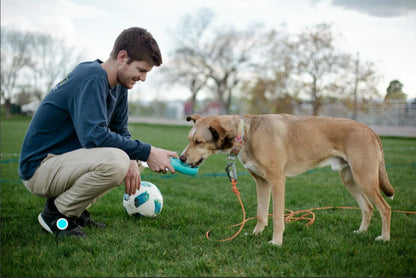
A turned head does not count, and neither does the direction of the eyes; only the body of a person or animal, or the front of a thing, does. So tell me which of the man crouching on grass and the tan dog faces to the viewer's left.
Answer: the tan dog

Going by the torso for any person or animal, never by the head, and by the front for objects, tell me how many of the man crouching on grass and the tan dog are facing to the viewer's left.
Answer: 1

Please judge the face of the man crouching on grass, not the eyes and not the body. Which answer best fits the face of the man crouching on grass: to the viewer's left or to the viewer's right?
to the viewer's right

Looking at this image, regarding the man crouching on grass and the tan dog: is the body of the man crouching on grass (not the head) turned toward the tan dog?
yes

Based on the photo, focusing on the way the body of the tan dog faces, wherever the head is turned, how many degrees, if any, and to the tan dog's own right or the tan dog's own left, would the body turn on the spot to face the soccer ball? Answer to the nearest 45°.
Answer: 0° — it already faces it

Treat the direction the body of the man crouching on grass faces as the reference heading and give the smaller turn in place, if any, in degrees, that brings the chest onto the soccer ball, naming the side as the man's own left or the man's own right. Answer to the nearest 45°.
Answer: approximately 45° to the man's own left

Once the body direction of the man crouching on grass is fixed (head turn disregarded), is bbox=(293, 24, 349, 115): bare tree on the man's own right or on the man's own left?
on the man's own left

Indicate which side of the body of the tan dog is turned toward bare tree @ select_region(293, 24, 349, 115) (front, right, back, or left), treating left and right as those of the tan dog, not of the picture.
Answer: right

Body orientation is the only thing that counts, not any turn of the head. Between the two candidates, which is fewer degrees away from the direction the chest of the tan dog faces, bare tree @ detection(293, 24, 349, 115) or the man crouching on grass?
the man crouching on grass

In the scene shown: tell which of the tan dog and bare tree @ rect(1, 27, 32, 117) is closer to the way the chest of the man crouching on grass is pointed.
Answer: the tan dog

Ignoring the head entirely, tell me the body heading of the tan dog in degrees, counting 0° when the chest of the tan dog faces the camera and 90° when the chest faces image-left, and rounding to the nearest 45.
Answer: approximately 90°

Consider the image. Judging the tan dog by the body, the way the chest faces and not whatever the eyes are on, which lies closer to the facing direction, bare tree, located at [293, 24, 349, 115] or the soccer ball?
the soccer ball

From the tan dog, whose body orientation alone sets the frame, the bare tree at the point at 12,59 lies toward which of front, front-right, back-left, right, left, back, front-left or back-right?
front-right

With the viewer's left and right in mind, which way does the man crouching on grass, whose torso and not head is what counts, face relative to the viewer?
facing to the right of the viewer
